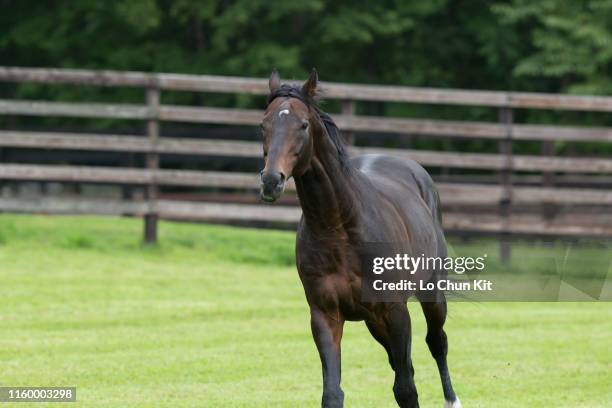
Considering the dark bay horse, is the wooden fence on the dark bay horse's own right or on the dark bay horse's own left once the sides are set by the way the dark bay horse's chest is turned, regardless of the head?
on the dark bay horse's own right

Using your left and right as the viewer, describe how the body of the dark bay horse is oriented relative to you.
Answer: facing the viewer and to the left of the viewer
